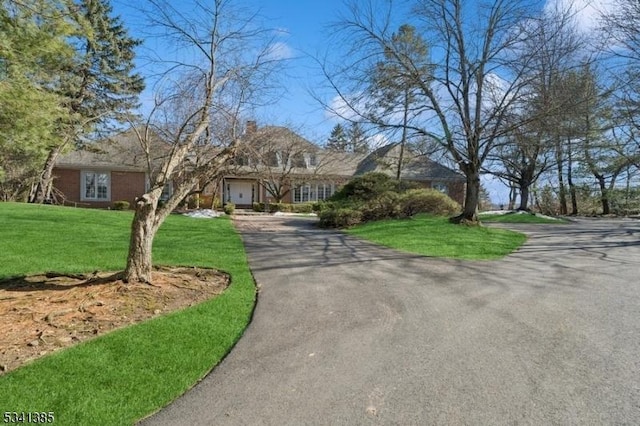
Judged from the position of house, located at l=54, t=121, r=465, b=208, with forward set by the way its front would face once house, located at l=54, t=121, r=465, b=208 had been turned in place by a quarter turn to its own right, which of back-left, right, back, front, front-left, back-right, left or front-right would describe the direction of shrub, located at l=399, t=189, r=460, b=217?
back-left

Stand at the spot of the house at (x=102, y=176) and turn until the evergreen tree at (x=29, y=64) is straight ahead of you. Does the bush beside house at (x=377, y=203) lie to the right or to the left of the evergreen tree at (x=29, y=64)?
left

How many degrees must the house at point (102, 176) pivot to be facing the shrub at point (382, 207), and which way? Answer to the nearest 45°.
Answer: approximately 45° to its left

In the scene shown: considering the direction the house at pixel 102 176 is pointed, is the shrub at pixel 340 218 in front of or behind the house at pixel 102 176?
in front

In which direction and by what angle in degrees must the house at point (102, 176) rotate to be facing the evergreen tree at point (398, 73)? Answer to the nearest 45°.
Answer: approximately 45° to its left

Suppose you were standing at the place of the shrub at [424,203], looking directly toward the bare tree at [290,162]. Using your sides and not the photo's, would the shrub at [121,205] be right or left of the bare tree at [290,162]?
left

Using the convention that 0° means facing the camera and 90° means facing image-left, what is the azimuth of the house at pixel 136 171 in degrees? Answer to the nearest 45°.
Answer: approximately 0°
